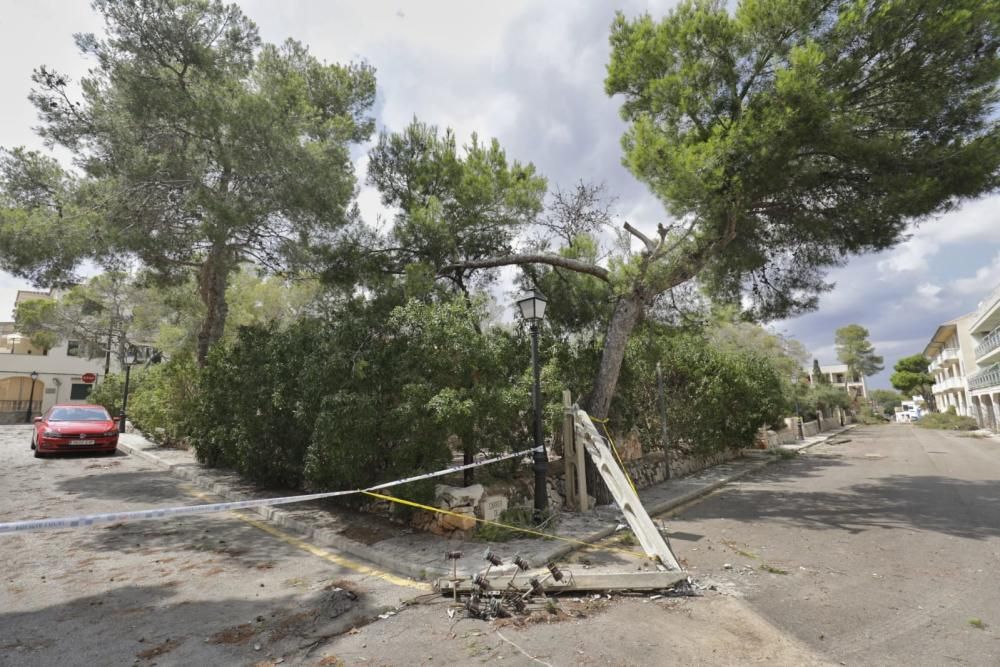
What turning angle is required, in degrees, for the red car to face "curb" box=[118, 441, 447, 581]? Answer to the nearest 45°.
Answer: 0° — it already faces it

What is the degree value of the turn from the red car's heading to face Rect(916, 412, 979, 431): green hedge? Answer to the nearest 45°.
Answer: approximately 90° to its left

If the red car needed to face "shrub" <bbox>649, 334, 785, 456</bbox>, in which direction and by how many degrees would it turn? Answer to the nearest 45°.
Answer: approximately 45° to its left

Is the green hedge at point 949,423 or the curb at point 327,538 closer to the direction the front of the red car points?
the curb

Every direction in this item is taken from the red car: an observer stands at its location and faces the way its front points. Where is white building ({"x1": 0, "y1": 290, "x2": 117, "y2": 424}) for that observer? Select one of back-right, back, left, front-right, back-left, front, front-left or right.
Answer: back

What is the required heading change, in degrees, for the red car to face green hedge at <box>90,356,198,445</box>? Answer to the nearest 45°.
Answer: approximately 90° to its left

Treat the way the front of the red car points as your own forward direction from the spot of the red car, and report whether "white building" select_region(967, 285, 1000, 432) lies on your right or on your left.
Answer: on your left

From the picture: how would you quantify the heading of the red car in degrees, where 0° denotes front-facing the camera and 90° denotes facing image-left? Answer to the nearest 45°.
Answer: approximately 0°

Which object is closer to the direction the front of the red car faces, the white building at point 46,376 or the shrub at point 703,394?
the shrub
